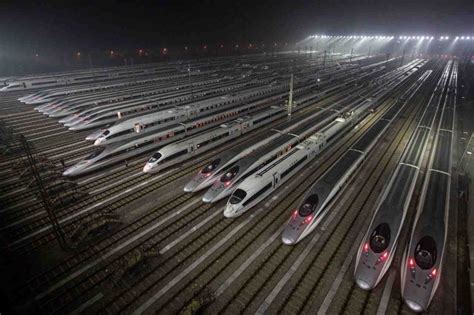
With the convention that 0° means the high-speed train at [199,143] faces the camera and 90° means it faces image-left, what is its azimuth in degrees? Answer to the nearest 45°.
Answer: approximately 45°

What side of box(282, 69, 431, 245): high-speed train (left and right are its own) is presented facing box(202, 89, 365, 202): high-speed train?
right

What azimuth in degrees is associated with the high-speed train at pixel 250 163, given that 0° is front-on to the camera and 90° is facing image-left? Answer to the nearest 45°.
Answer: approximately 45°

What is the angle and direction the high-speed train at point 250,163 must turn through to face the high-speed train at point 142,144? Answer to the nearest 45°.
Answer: approximately 45° to its right

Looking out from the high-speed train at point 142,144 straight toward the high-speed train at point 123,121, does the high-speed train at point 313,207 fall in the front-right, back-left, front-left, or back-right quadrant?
back-right

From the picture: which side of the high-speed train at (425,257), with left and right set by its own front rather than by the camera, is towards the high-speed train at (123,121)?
right

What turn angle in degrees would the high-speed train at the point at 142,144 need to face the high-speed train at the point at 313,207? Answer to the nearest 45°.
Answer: approximately 90° to its left

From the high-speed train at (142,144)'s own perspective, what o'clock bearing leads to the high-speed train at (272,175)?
the high-speed train at (272,175) is roughly at 9 o'clock from the high-speed train at (142,144).

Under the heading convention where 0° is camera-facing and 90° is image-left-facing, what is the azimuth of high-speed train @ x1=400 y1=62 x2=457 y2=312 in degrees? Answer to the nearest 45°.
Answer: approximately 0°

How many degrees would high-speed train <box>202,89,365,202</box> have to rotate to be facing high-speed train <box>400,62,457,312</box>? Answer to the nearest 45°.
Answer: approximately 90° to its left
